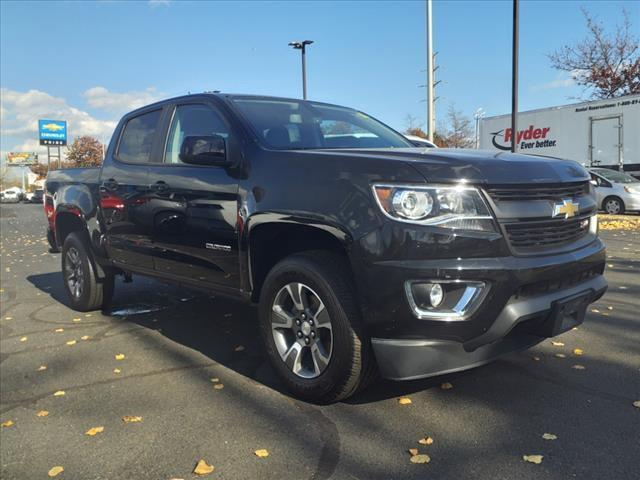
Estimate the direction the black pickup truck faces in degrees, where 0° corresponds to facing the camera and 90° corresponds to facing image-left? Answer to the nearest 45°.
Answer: approximately 315°

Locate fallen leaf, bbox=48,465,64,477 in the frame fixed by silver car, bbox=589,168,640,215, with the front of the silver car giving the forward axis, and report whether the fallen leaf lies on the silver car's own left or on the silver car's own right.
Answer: on the silver car's own right

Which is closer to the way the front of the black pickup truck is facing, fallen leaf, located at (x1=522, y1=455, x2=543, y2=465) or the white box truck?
the fallen leaf

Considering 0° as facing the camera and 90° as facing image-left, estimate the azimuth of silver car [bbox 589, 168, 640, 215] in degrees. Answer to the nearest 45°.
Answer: approximately 315°
